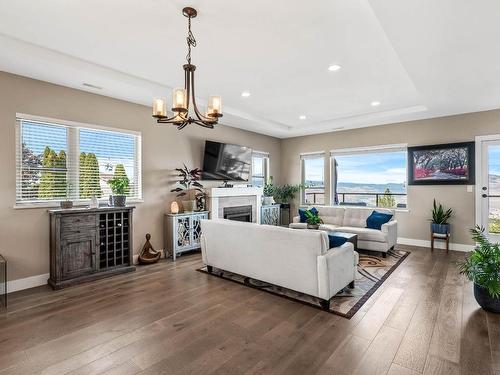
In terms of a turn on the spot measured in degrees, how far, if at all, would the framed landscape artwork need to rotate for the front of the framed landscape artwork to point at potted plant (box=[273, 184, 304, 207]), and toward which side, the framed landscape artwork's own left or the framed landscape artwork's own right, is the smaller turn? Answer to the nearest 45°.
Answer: approximately 90° to the framed landscape artwork's own right

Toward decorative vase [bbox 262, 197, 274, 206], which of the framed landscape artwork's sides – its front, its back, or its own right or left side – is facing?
right

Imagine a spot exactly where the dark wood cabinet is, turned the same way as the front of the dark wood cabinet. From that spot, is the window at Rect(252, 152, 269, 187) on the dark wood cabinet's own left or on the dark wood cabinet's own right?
on the dark wood cabinet's own left

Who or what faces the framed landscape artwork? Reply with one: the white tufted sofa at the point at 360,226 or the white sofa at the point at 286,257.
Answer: the white sofa

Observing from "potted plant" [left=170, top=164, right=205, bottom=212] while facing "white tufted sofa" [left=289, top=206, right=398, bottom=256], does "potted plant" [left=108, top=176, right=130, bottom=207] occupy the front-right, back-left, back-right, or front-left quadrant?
back-right

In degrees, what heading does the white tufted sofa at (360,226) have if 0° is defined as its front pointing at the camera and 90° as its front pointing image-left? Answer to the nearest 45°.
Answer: approximately 45°

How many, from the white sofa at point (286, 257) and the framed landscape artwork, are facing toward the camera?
1

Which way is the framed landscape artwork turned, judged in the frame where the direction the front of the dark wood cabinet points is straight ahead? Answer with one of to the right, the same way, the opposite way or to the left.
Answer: to the right

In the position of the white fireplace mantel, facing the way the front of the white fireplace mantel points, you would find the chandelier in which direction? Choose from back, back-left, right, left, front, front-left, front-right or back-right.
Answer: front-right

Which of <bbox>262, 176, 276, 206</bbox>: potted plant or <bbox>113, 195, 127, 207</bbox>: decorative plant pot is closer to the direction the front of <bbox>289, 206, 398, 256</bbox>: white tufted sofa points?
the decorative plant pot

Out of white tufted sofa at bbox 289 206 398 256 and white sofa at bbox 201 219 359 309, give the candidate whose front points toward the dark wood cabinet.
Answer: the white tufted sofa
